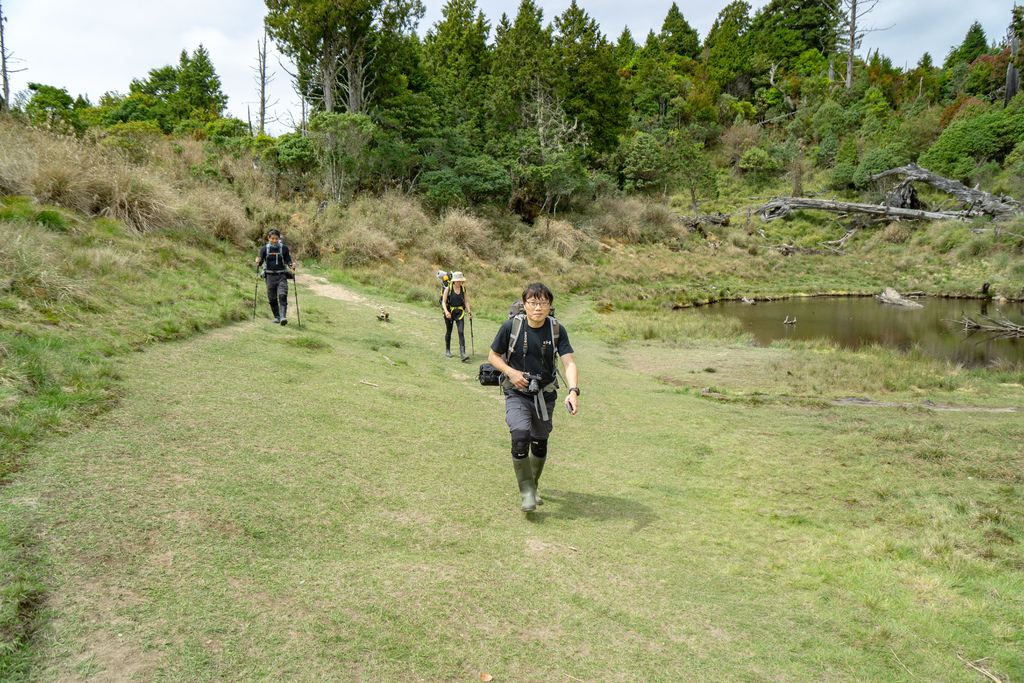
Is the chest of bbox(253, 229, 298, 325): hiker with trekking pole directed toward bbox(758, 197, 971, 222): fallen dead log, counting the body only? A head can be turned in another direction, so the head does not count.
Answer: no

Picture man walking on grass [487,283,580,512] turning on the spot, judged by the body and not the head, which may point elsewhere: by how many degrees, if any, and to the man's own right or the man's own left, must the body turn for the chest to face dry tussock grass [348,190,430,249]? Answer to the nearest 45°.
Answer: approximately 180°

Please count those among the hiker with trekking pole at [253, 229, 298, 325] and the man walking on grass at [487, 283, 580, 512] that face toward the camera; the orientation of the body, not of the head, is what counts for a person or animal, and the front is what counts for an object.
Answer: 2

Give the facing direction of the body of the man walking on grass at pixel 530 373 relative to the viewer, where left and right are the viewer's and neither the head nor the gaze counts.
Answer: facing the viewer

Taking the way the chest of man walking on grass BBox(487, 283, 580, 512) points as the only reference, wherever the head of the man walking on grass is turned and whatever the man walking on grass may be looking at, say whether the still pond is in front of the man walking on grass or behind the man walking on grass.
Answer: behind

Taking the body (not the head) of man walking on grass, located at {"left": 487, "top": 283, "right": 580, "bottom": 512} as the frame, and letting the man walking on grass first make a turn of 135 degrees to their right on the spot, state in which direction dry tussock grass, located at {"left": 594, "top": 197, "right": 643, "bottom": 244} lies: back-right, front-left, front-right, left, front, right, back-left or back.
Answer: front-right

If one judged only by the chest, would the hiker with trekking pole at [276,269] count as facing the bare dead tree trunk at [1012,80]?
no

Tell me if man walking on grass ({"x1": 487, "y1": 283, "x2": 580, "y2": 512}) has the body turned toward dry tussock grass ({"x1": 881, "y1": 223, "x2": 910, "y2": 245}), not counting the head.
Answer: no

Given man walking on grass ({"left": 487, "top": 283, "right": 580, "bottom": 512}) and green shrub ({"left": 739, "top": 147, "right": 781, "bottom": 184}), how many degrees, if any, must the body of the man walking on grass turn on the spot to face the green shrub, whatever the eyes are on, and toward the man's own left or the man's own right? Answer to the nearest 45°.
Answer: approximately 180°

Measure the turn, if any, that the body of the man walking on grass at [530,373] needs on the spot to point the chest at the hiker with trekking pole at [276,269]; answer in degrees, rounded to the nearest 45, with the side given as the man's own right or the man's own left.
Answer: approximately 135° to the man's own right

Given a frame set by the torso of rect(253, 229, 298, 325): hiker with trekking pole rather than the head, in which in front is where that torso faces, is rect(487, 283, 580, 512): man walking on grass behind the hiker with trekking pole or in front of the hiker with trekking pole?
in front

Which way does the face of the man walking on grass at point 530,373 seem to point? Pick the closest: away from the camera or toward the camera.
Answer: toward the camera

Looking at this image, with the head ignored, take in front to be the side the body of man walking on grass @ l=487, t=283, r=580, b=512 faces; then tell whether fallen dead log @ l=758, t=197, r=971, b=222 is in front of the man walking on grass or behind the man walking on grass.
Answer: behind

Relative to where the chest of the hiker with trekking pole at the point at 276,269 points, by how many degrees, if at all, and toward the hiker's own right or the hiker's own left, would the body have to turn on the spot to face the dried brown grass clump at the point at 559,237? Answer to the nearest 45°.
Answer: approximately 135° to the hiker's own left

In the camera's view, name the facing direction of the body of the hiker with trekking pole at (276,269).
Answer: toward the camera
